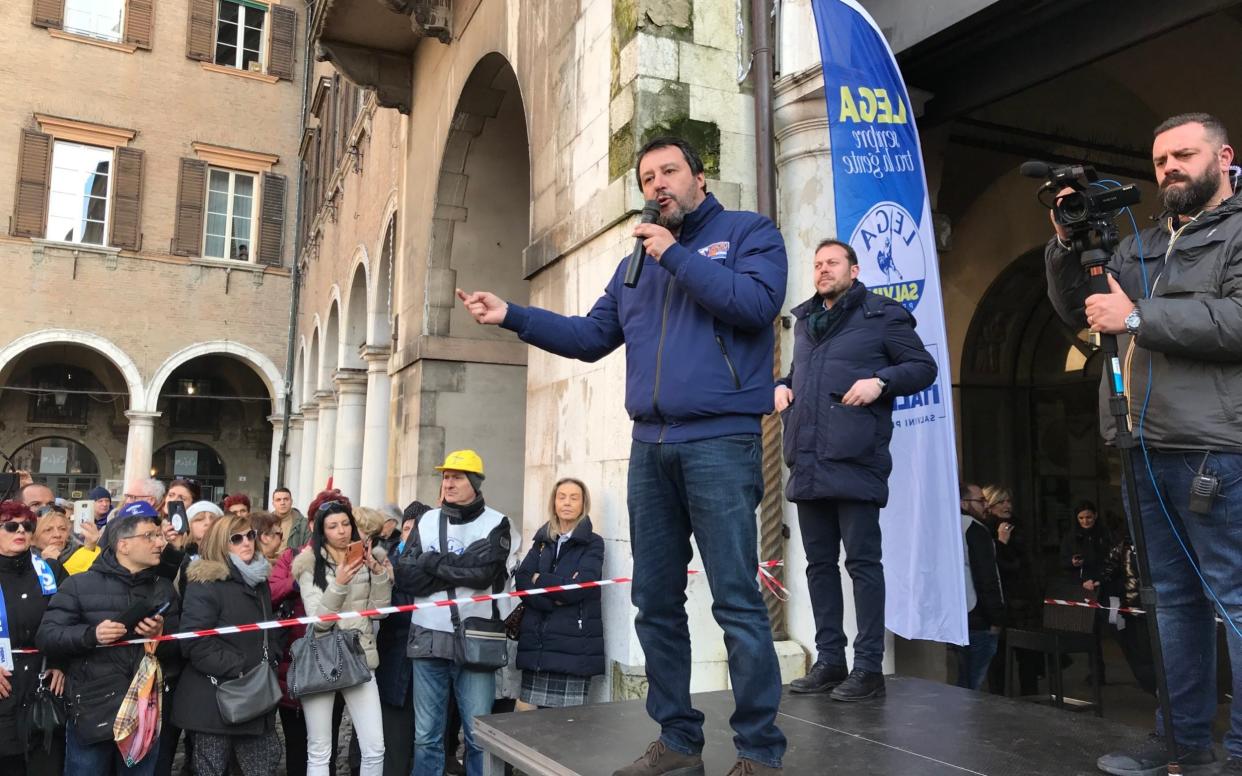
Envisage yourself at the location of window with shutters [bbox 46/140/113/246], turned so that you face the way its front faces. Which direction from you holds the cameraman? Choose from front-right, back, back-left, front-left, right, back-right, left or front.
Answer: front

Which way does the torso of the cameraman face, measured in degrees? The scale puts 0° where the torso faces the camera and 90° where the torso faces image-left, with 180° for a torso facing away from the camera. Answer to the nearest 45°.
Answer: approximately 45°

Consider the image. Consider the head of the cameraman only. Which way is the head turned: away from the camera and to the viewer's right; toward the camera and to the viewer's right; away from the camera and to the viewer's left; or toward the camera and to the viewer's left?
toward the camera and to the viewer's left

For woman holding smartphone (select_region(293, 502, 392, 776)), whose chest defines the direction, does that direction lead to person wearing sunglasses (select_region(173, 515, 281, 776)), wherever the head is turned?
no

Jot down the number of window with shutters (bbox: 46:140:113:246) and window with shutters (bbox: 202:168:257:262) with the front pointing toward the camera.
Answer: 2

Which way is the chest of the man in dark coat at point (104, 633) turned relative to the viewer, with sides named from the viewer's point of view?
facing the viewer and to the right of the viewer

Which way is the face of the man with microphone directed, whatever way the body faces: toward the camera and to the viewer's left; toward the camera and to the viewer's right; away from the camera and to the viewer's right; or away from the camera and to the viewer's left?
toward the camera and to the viewer's left

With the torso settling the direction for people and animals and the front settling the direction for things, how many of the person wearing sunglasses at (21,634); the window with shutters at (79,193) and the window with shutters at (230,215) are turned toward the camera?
3

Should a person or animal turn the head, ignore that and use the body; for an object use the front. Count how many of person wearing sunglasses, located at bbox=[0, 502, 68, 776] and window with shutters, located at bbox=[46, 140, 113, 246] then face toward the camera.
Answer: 2

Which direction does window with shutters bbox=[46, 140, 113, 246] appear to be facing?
toward the camera

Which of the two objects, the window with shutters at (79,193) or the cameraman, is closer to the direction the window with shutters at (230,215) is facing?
the cameraman

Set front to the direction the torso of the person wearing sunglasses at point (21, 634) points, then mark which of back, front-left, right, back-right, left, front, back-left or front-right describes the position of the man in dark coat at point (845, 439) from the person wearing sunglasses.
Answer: front-left

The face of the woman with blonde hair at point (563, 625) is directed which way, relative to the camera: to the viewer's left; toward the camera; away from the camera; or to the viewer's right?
toward the camera

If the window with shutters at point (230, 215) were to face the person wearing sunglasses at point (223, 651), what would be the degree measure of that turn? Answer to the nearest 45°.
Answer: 0° — it already faces them

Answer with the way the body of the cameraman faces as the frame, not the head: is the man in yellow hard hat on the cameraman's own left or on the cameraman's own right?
on the cameraman's own right

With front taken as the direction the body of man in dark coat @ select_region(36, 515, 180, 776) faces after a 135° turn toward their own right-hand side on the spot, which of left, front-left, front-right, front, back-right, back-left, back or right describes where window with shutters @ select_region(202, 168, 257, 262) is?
right

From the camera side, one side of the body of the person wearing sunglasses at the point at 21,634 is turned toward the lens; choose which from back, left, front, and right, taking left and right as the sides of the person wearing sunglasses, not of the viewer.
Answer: front

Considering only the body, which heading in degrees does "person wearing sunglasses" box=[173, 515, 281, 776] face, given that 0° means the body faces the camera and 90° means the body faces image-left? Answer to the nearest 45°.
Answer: approximately 315°

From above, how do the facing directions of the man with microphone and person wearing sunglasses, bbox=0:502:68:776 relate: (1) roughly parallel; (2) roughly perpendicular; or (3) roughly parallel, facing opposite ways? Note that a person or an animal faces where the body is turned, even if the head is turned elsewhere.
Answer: roughly perpendicular
